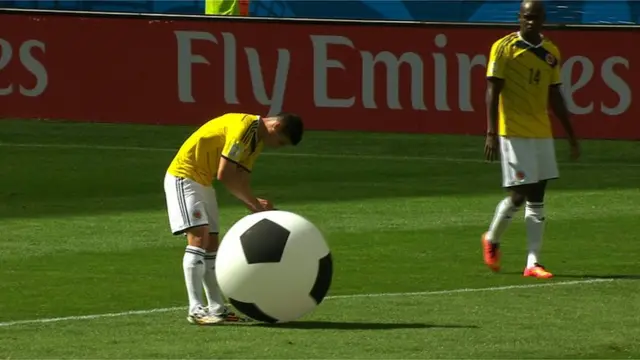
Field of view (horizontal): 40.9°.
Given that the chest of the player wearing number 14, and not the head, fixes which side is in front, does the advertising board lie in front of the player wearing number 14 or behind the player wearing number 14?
behind

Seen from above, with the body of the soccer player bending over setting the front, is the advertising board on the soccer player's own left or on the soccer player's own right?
on the soccer player's own left

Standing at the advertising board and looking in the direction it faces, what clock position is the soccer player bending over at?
The soccer player bending over is roughly at 12 o'clock from the advertising board.

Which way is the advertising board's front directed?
toward the camera

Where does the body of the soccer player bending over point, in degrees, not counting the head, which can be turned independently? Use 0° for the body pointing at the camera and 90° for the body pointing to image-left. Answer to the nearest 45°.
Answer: approximately 270°

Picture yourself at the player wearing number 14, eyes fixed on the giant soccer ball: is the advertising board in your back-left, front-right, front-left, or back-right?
back-right

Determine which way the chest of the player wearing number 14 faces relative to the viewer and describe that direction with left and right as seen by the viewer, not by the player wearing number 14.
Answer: facing the viewer and to the right of the viewer

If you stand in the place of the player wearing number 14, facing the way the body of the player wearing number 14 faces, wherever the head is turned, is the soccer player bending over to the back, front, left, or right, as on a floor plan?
right

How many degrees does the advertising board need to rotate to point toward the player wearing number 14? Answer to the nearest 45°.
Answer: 0° — it already faces them

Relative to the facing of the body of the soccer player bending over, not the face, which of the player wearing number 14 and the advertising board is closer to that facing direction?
the player wearing number 14

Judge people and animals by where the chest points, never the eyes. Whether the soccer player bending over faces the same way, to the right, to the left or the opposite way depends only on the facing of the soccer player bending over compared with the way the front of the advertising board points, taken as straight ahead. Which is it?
to the left

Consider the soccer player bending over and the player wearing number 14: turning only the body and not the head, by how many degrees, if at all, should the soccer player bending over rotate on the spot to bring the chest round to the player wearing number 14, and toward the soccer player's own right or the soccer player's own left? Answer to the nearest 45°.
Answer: approximately 45° to the soccer player's own left

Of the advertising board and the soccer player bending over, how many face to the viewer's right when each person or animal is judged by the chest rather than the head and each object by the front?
1

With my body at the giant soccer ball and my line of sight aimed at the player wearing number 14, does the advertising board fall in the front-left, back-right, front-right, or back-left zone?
front-left

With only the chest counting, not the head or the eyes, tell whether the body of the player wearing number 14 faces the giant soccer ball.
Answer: no
